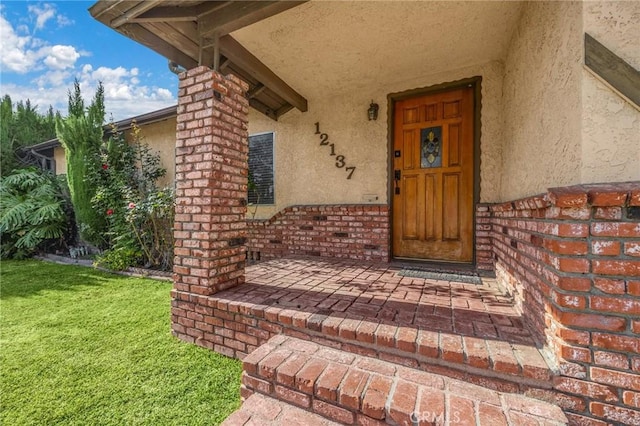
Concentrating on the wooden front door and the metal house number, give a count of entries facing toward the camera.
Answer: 2

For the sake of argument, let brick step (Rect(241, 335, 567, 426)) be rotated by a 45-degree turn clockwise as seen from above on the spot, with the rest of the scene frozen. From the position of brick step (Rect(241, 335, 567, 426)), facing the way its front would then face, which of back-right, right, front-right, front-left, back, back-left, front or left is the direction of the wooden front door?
right

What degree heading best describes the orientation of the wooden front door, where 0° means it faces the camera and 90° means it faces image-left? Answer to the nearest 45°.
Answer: approximately 0°

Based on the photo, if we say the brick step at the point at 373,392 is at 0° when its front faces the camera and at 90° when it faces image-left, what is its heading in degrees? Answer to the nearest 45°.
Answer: approximately 45°

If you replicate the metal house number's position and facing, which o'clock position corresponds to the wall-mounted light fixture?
The wall-mounted light fixture is roughly at 10 o'clock from the metal house number.

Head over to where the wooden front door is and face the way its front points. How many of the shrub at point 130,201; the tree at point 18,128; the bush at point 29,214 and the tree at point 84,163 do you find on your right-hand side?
4

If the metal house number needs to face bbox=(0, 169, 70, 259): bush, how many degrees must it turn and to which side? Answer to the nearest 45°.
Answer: approximately 90° to its right

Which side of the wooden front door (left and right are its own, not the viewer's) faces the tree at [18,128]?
right

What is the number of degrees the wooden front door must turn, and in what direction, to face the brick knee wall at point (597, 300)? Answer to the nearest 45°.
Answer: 0° — it already faces it
